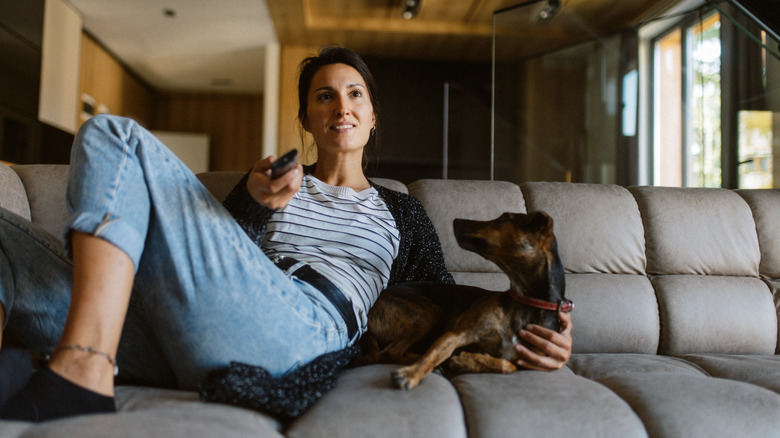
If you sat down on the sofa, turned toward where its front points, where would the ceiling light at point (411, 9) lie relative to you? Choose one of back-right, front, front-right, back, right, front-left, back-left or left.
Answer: back

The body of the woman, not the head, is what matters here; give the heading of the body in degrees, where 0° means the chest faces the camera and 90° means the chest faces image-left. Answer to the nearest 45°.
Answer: approximately 45°

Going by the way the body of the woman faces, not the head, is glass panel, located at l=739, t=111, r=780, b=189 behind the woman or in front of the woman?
behind

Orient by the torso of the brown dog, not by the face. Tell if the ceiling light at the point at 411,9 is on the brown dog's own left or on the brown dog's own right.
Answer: on the brown dog's own left

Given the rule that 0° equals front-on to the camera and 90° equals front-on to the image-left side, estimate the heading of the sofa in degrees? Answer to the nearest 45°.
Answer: approximately 0°

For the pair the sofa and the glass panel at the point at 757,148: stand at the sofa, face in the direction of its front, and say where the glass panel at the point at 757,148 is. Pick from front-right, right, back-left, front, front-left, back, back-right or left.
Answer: back-left

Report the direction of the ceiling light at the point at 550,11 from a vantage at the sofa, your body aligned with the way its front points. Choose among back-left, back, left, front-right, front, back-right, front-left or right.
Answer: back

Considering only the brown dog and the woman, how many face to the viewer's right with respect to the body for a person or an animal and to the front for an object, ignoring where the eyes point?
1

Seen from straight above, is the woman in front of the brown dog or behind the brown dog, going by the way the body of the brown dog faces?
behind

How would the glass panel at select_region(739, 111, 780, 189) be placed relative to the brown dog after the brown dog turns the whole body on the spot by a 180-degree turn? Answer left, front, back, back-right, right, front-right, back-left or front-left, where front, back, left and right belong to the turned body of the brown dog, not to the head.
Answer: back-right

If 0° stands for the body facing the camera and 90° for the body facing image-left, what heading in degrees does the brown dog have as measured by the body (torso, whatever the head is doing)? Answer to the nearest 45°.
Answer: approximately 270°
